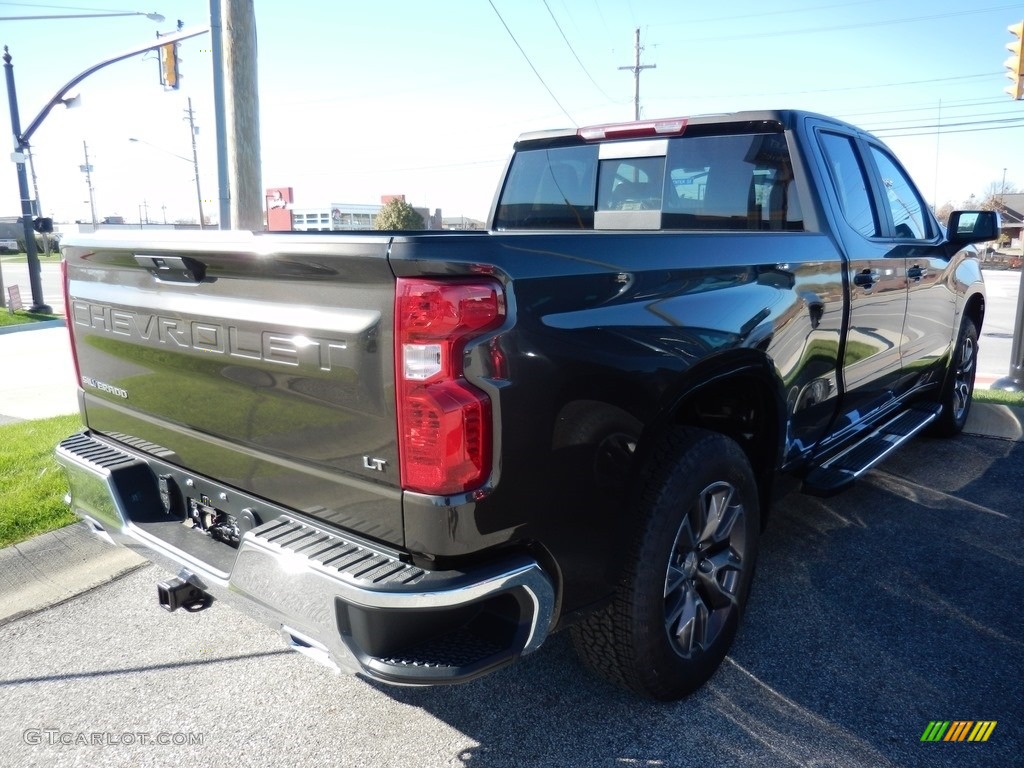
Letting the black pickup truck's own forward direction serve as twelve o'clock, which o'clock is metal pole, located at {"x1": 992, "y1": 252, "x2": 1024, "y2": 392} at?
The metal pole is roughly at 12 o'clock from the black pickup truck.

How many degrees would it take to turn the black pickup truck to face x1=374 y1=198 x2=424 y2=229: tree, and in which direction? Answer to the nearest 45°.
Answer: approximately 45° to its left

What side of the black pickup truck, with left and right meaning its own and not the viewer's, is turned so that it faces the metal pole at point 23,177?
left

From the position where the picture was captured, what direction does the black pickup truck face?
facing away from the viewer and to the right of the viewer

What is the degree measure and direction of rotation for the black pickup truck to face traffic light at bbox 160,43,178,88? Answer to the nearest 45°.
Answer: approximately 90° to its left

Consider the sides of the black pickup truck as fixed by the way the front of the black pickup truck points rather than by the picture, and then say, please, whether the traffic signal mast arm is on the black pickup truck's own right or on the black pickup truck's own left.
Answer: on the black pickup truck's own left

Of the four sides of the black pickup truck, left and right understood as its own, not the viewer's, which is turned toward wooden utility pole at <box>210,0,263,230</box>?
left

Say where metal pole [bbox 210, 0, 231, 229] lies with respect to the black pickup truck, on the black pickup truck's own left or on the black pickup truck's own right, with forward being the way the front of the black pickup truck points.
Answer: on the black pickup truck's own left
